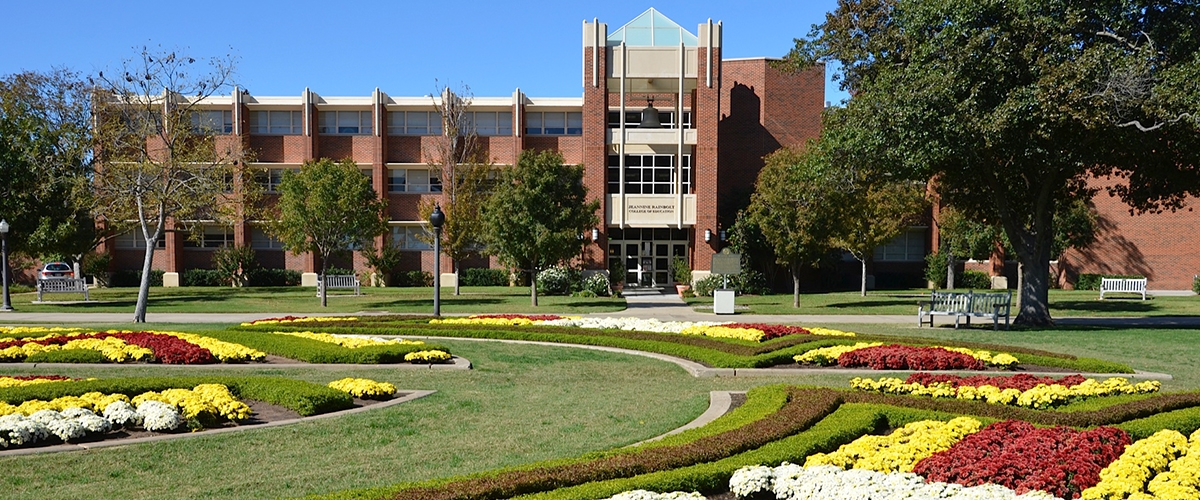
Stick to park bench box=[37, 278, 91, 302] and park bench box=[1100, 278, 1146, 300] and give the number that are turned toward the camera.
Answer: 2

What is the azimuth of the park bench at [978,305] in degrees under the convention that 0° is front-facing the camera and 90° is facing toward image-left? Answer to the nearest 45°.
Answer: approximately 45°

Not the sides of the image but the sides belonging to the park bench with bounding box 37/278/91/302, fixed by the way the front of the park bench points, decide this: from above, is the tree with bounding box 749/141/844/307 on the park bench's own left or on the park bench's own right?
on the park bench's own left

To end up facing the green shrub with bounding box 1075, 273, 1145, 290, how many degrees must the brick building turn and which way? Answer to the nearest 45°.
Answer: approximately 90° to its left

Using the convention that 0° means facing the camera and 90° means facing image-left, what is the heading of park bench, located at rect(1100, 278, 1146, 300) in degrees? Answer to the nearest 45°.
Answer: approximately 0°
